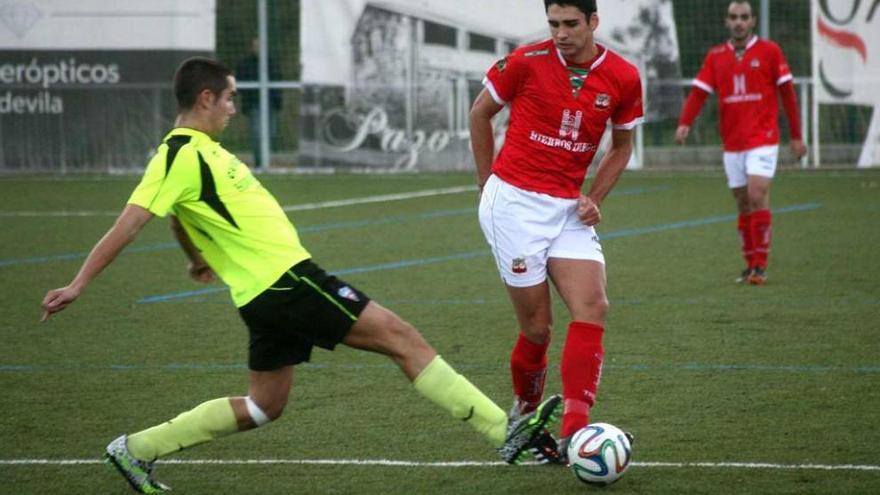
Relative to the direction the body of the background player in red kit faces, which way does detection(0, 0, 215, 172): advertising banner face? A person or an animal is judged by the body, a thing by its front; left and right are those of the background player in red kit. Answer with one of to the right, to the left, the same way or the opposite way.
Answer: the same way

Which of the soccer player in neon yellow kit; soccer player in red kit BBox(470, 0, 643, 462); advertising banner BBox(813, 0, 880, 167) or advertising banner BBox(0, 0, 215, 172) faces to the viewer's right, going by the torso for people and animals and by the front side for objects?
the soccer player in neon yellow kit

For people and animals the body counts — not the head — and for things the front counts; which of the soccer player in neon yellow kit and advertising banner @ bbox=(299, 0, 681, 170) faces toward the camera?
the advertising banner

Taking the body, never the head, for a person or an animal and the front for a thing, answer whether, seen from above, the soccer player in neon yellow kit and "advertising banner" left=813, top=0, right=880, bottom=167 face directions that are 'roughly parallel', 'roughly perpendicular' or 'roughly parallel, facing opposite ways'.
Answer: roughly perpendicular

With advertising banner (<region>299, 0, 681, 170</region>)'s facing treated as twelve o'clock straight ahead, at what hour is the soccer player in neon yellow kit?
The soccer player in neon yellow kit is roughly at 12 o'clock from the advertising banner.

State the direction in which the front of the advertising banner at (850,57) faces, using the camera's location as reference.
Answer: facing the viewer

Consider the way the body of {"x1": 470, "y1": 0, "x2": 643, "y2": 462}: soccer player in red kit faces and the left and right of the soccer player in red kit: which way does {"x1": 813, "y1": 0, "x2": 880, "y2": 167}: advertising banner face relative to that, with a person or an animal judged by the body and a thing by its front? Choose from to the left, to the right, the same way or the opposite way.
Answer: the same way

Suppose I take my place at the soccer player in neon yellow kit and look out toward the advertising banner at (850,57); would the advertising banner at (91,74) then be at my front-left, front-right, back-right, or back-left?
front-left

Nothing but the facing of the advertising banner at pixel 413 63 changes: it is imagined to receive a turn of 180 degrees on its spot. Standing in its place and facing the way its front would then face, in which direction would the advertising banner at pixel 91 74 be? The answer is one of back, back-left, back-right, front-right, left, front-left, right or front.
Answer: left

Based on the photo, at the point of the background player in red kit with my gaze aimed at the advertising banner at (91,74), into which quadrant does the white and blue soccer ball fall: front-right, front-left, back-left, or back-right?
back-left

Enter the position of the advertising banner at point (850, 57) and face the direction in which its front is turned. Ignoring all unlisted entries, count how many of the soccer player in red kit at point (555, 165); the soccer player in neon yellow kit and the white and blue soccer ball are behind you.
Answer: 0

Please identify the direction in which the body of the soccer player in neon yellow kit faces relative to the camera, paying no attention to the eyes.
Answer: to the viewer's right

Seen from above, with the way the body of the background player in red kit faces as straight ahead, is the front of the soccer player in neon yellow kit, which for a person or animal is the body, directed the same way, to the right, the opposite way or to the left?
to the left

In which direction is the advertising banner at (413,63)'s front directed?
toward the camera

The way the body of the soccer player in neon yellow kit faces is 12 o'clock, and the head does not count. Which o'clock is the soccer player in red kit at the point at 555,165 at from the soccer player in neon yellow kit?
The soccer player in red kit is roughly at 11 o'clock from the soccer player in neon yellow kit.

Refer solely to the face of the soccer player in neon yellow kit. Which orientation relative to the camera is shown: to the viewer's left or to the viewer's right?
to the viewer's right

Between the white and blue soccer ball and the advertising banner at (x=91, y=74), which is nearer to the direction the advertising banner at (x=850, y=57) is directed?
the white and blue soccer ball

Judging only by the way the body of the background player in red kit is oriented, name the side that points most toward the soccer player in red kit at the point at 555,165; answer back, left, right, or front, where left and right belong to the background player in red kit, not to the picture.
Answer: front

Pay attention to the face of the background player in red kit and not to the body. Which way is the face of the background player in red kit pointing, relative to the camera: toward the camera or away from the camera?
toward the camera

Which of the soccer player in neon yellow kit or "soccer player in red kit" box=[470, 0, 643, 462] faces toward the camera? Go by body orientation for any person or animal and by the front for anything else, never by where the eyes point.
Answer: the soccer player in red kit
